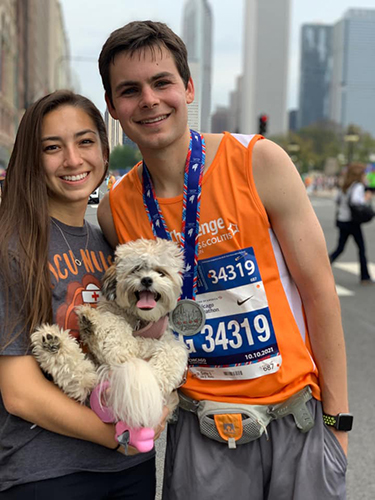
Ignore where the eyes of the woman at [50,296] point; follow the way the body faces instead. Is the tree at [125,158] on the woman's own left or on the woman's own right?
on the woman's own left

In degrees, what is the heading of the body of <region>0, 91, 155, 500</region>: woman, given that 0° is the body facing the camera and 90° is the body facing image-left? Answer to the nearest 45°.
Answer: approximately 315°

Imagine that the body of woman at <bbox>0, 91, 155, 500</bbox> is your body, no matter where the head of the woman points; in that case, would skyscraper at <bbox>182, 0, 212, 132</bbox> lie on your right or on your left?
on your left
